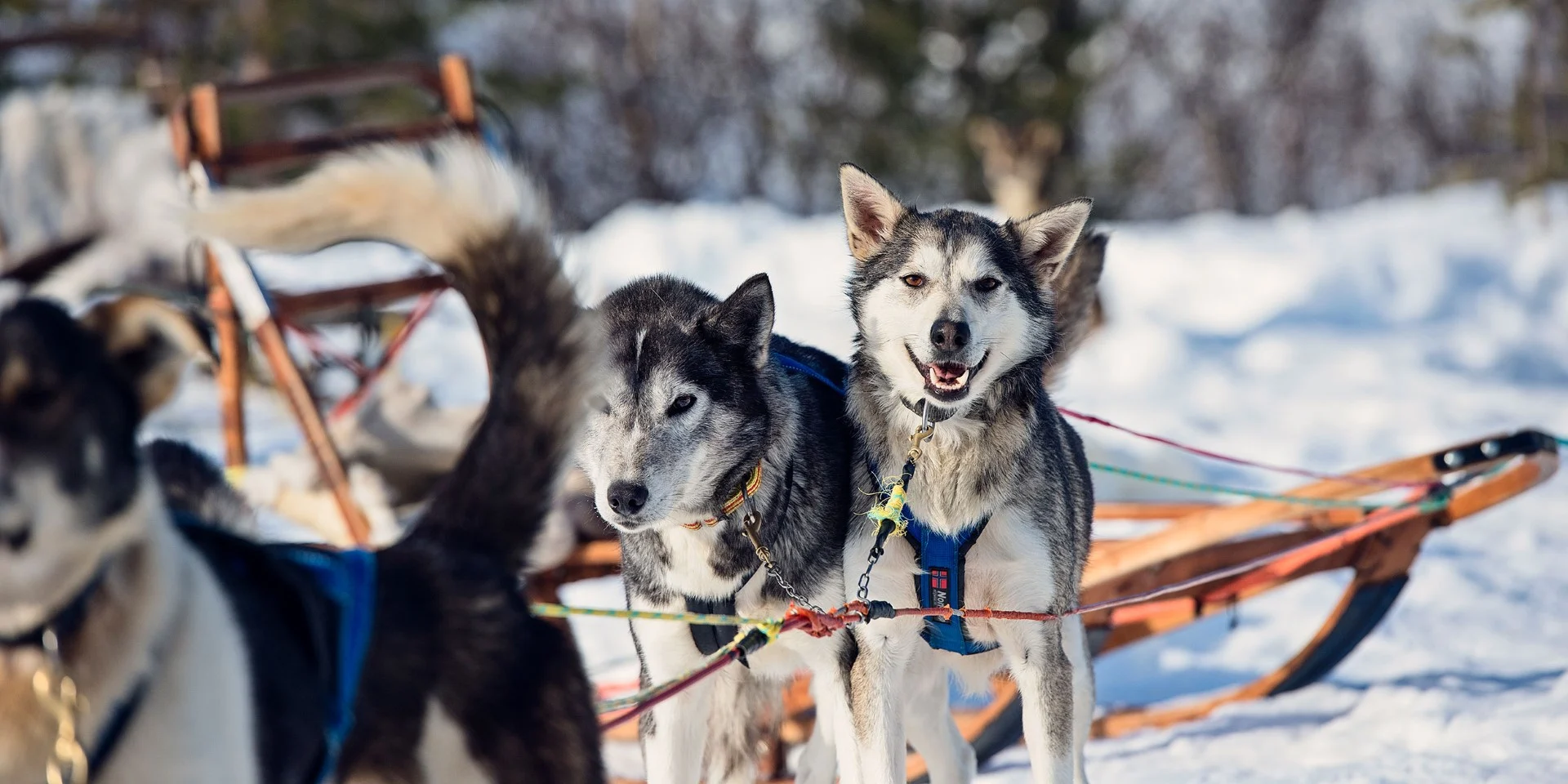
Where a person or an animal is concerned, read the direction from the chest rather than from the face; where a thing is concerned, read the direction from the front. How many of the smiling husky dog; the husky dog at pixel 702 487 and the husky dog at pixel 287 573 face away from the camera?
0

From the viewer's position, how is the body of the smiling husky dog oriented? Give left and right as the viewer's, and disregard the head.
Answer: facing the viewer

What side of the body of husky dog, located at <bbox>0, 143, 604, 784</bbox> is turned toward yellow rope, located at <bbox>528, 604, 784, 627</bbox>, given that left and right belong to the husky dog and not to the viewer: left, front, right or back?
back

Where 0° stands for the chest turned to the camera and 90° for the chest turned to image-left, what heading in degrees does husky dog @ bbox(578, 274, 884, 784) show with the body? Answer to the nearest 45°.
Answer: approximately 45°

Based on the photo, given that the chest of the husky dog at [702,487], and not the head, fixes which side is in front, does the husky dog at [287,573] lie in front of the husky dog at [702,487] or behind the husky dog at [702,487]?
in front

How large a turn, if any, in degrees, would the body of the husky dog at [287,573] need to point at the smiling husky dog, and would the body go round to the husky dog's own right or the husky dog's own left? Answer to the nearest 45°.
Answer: approximately 180°

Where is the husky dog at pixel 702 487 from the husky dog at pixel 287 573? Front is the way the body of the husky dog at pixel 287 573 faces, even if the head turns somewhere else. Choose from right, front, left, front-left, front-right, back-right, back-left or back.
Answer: back

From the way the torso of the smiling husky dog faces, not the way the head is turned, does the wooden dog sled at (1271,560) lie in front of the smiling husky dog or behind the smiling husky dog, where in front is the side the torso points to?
behind

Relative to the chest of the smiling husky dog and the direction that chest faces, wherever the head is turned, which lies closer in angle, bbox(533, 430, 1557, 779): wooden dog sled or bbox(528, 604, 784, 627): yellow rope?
the yellow rope
